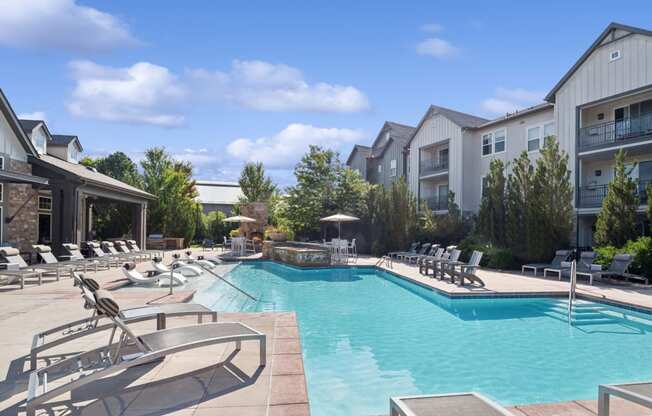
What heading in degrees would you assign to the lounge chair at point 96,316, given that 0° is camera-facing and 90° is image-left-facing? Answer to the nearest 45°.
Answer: approximately 270°

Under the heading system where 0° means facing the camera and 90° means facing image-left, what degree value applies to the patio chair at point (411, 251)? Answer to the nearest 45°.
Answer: approximately 90°

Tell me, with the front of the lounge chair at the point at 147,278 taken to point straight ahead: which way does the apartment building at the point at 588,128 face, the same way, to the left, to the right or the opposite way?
the opposite way

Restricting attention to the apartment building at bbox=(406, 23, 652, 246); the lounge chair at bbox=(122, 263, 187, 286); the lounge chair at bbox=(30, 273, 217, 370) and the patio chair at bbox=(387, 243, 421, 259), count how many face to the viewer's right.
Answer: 2

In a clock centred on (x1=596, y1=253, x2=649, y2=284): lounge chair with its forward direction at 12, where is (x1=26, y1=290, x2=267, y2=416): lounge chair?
(x1=26, y1=290, x2=267, y2=416): lounge chair is roughly at 11 o'clock from (x1=596, y1=253, x2=649, y2=284): lounge chair.

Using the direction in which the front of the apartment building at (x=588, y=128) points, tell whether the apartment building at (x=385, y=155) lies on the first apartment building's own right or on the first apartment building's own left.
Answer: on the first apartment building's own right

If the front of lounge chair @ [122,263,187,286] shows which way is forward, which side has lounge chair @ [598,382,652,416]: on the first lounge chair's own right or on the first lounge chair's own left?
on the first lounge chair's own right

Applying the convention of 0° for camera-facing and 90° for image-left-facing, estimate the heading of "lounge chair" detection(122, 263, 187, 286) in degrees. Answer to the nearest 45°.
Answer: approximately 270°
